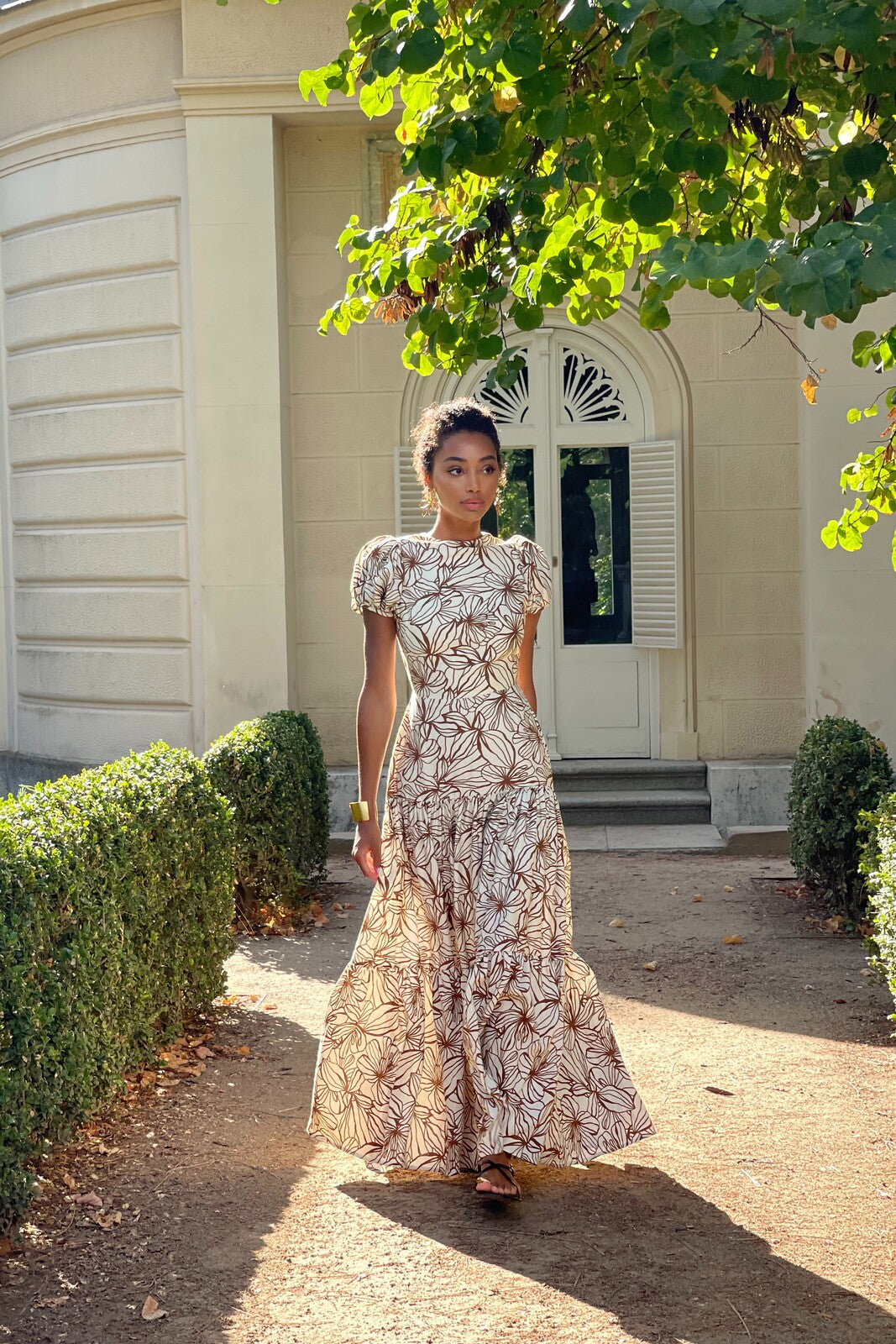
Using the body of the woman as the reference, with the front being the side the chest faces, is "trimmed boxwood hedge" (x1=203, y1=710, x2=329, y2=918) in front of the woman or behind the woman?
behind

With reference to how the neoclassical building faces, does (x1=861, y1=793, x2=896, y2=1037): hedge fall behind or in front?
in front

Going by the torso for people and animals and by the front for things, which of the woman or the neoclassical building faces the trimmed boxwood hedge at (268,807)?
the neoclassical building

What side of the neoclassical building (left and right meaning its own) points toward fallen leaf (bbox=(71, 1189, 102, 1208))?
front

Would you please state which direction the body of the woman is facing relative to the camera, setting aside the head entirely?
toward the camera

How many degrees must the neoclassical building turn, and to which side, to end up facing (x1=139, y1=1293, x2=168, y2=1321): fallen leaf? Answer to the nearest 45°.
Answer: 0° — it already faces it

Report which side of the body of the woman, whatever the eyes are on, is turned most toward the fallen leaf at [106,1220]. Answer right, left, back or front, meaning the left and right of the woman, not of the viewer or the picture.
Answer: right

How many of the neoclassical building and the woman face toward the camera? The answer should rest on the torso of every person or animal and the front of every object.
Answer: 2

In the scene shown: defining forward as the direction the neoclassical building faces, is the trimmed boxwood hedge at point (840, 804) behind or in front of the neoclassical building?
in front

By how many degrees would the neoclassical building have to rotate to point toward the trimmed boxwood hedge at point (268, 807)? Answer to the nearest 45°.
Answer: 0° — it already faces it

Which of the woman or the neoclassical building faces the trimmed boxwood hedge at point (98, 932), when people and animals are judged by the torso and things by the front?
the neoclassical building

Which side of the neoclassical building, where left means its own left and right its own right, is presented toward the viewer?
front

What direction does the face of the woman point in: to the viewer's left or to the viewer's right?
to the viewer's right
